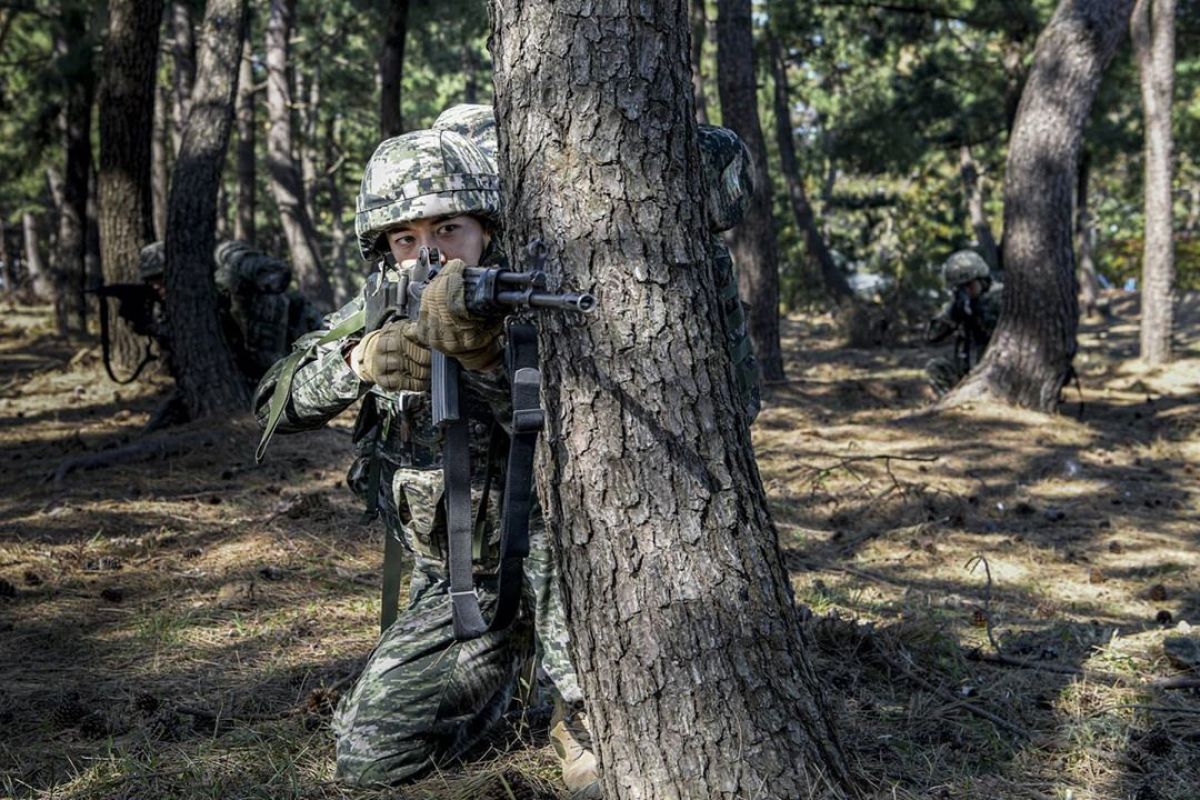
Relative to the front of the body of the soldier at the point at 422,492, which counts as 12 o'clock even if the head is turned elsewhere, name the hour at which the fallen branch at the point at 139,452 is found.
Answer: The fallen branch is roughly at 5 o'clock from the soldier.

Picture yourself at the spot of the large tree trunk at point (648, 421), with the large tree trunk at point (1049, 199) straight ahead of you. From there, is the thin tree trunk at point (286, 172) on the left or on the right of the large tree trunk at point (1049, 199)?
left

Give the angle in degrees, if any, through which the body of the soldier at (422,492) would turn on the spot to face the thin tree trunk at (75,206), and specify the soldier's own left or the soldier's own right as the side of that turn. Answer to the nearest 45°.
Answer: approximately 135° to the soldier's own right

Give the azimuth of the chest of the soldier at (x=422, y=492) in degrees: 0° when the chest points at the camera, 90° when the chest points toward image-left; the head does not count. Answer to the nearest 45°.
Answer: approximately 0°

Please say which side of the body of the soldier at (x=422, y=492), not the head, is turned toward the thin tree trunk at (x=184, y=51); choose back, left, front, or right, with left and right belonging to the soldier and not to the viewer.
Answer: back

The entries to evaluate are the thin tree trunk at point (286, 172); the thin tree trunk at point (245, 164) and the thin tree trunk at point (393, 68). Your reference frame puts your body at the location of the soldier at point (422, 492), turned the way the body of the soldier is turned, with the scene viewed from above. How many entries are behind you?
3

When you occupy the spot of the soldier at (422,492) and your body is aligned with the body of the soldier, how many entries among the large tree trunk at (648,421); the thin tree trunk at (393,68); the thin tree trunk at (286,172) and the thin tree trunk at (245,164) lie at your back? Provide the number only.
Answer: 3

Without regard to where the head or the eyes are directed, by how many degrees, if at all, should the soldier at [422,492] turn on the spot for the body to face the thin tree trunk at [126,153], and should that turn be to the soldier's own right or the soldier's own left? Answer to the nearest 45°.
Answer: approximately 135° to the soldier's own right

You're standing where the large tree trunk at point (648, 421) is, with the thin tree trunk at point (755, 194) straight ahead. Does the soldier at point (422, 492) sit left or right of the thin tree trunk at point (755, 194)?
left

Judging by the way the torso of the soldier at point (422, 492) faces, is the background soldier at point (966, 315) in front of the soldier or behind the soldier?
behind

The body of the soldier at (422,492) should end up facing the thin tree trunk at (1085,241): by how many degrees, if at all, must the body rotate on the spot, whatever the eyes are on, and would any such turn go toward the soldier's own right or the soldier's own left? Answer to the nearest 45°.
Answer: approximately 135° to the soldier's own left

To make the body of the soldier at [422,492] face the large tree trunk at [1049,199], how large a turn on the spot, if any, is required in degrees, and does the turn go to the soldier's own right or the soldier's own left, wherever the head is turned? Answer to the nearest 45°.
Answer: approximately 135° to the soldier's own left

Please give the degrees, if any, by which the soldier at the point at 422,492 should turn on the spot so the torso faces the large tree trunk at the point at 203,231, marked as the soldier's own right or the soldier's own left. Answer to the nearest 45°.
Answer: approximately 180°
